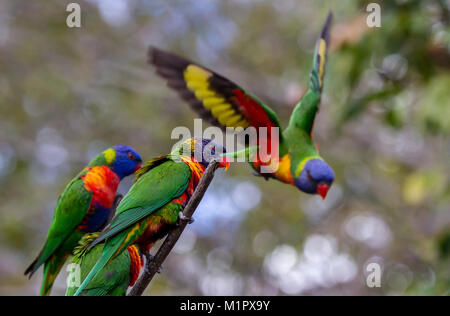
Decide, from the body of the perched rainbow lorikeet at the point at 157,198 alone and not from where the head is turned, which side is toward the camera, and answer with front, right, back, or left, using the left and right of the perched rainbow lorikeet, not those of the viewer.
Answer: right

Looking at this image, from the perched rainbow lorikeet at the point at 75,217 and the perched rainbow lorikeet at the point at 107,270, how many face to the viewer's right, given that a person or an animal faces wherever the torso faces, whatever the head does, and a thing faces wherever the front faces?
2

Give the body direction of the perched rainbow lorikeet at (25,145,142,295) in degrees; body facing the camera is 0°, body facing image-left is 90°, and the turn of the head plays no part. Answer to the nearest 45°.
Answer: approximately 270°

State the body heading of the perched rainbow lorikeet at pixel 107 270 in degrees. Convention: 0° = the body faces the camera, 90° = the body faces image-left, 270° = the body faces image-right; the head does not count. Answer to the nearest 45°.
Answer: approximately 270°

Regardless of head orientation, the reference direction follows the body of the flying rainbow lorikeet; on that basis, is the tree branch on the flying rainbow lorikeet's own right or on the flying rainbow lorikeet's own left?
on the flying rainbow lorikeet's own right

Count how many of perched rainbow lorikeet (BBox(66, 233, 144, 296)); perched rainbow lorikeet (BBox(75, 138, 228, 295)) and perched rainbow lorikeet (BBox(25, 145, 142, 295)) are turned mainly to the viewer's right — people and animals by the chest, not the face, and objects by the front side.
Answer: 3
